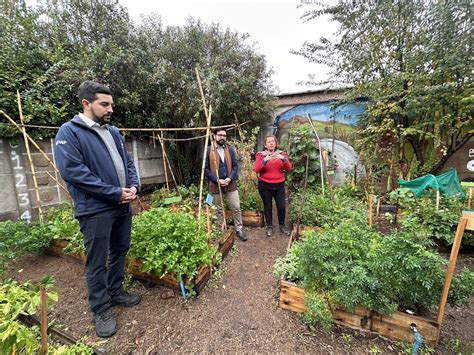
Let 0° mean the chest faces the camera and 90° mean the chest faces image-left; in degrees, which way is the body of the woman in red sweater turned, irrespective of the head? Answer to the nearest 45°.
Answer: approximately 0°

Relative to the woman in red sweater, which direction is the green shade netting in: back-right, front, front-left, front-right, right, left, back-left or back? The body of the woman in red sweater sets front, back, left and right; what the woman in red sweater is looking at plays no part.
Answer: left

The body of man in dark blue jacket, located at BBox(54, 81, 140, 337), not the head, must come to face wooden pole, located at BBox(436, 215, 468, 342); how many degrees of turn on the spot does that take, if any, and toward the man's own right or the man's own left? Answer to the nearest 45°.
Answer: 0° — they already face it

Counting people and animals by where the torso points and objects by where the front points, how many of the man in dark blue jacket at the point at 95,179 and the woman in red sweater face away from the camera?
0

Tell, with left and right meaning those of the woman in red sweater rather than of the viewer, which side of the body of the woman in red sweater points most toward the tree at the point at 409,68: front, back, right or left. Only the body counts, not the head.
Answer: left

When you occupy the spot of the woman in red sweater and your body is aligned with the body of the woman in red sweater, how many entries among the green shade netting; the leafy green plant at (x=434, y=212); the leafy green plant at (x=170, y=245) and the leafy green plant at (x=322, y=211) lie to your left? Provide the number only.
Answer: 3

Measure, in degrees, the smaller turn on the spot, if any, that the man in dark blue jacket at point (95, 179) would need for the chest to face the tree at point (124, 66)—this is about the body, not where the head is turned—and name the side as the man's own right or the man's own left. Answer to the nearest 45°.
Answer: approximately 135° to the man's own left

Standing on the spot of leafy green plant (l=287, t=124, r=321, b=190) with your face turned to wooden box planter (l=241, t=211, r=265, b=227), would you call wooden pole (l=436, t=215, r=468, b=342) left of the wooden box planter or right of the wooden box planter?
left

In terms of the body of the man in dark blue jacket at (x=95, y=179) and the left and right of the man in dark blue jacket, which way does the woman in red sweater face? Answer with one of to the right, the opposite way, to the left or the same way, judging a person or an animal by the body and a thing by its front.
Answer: to the right

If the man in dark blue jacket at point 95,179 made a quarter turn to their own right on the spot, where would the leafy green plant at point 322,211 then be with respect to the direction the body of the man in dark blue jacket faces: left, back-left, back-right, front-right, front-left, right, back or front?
back-left

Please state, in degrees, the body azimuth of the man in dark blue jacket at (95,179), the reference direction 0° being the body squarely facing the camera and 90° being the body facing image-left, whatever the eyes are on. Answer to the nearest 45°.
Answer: approximately 315°

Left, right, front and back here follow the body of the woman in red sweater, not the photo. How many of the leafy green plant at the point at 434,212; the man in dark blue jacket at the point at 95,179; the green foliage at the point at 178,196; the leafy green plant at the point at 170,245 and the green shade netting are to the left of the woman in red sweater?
2

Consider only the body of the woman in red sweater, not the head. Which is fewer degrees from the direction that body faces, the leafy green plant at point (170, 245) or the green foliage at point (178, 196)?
the leafy green plant

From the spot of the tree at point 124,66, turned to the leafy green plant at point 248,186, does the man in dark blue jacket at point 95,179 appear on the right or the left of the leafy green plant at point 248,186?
right

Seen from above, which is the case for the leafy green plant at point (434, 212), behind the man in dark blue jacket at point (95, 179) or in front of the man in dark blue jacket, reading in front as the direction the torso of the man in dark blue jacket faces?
in front
